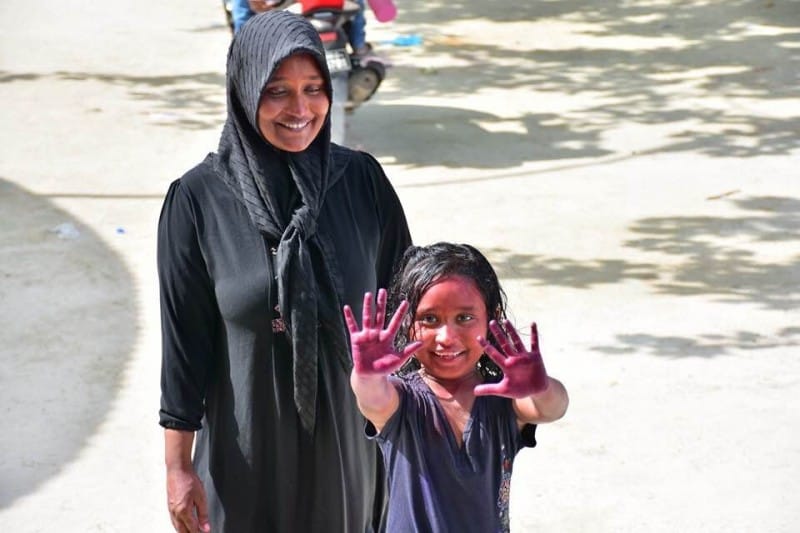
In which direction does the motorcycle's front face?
away from the camera

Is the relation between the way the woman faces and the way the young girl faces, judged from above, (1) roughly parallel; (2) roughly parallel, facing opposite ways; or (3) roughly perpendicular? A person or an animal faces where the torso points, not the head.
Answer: roughly parallel

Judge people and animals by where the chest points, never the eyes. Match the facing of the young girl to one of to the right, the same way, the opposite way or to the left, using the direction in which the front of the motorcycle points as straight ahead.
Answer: the opposite way

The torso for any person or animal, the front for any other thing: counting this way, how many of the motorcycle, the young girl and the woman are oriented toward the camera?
2

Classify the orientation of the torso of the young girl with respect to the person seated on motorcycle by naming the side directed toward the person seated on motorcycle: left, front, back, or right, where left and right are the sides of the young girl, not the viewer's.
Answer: back

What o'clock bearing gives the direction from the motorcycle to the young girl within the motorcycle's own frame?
The young girl is roughly at 6 o'clock from the motorcycle.

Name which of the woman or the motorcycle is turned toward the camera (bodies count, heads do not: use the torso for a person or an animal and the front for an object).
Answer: the woman

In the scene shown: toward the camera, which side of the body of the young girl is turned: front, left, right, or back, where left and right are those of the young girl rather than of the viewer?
front

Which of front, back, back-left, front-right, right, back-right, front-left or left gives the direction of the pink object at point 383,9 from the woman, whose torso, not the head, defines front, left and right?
back

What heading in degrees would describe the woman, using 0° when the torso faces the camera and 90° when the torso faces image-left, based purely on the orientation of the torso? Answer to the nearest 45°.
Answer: approximately 0°

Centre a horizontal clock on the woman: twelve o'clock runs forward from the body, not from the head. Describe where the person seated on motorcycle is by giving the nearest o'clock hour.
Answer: The person seated on motorcycle is roughly at 6 o'clock from the woman.

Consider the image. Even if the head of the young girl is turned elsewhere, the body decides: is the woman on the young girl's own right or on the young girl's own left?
on the young girl's own right

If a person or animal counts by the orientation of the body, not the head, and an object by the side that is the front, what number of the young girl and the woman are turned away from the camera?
0

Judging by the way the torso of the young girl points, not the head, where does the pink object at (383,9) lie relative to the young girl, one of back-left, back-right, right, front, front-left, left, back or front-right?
back

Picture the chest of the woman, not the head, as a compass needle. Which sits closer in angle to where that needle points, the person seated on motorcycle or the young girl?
the young girl
